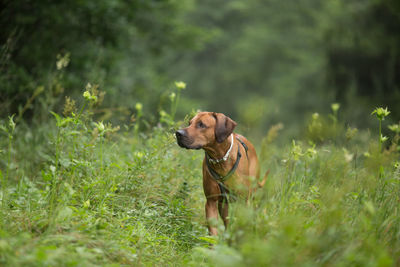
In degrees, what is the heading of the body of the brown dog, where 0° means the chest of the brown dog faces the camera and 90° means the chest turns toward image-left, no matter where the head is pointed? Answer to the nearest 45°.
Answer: approximately 45°
